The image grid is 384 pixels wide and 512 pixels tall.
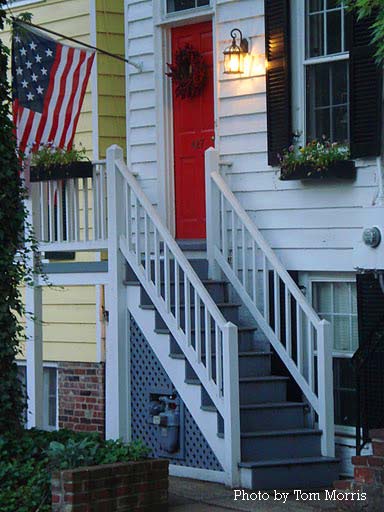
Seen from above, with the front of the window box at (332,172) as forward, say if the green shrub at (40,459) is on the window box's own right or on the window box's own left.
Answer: on the window box's own right

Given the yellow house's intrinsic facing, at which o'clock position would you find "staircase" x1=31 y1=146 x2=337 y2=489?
The staircase is roughly at 11 o'clock from the yellow house.

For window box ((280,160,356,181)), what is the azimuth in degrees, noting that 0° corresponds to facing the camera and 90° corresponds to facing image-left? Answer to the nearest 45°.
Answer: approximately 0°

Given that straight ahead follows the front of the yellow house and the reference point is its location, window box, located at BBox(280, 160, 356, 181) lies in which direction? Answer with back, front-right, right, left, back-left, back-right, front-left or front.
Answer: front-left

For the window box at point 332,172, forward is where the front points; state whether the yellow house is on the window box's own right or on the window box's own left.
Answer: on the window box's own right

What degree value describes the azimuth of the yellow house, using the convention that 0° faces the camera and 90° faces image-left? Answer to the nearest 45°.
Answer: approximately 0°

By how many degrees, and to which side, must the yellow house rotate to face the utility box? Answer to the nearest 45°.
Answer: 0° — it already faces it

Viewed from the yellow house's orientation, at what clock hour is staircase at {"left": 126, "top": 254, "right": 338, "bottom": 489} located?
The staircase is roughly at 11 o'clock from the yellow house.

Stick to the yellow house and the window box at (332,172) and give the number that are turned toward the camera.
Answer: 2
